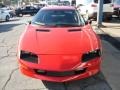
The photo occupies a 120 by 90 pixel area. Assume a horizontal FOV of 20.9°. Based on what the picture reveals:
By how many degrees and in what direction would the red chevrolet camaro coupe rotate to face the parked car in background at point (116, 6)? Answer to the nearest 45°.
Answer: approximately 180°

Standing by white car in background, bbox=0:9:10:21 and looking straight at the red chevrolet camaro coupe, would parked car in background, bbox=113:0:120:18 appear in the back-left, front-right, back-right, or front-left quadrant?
front-left

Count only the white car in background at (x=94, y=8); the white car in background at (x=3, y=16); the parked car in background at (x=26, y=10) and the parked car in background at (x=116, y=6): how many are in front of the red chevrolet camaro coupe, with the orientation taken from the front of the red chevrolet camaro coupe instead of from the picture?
0

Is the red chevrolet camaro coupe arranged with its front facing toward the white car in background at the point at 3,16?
no

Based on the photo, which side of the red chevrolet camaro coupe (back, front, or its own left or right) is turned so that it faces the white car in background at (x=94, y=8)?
back

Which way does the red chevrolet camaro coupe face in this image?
toward the camera
